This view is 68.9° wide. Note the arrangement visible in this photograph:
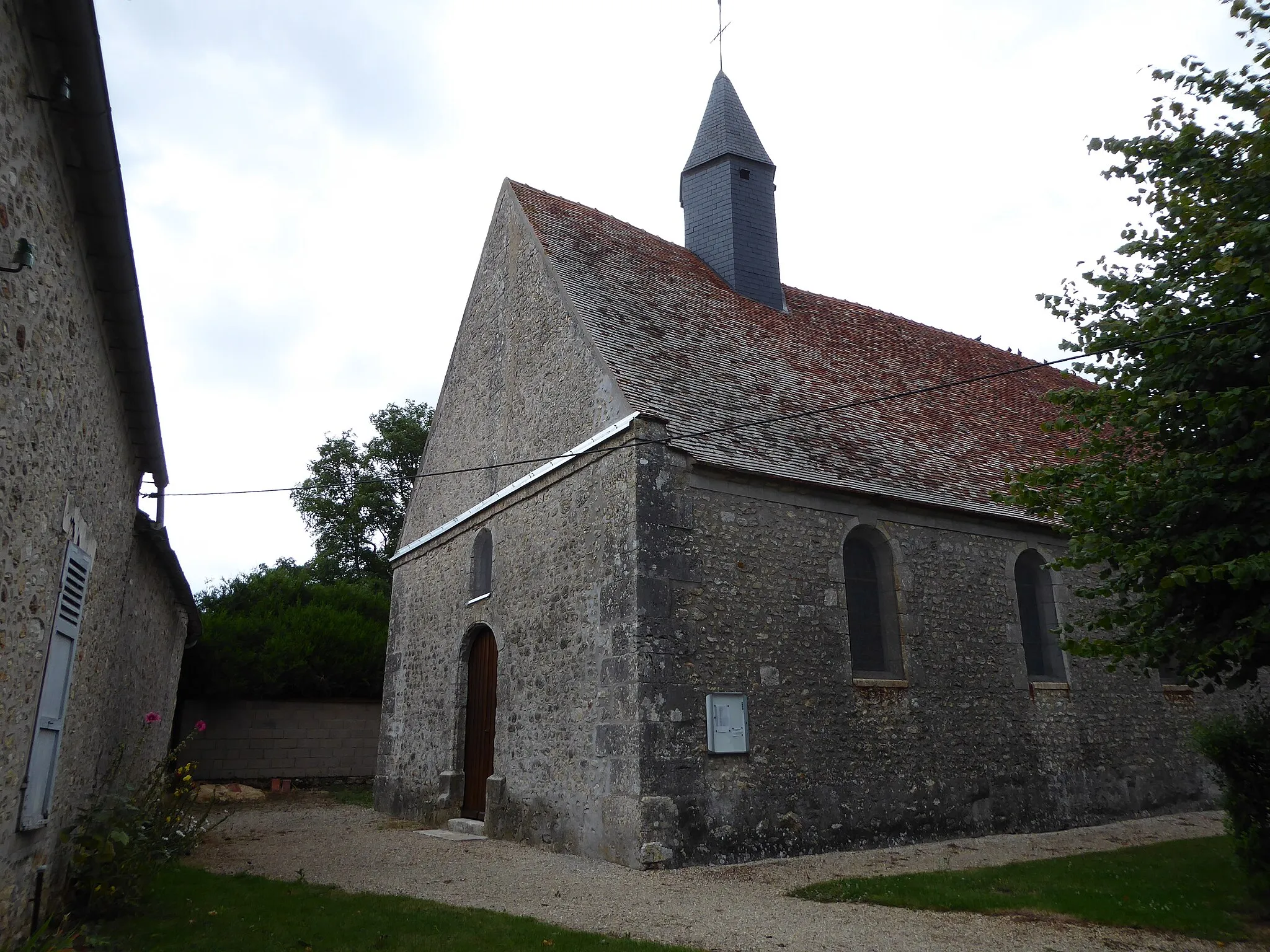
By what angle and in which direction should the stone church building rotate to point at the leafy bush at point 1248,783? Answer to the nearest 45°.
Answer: approximately 90° to its left

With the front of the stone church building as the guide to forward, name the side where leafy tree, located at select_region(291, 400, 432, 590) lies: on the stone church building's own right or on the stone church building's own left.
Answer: on the stone church building's own right

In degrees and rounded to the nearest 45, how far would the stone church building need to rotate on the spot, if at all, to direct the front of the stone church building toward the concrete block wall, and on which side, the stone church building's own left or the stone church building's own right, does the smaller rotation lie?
approximately 90° to the stone church building's own right

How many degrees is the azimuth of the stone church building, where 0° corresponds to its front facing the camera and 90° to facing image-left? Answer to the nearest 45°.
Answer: approximately 45°

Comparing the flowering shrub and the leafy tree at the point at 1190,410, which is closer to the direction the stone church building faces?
the flowering shrub

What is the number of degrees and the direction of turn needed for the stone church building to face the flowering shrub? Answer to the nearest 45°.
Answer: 0° — it already faces it

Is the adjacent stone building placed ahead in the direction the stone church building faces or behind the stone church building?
ahead

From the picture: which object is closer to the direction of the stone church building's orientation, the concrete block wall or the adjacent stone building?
the adjacent stone building
